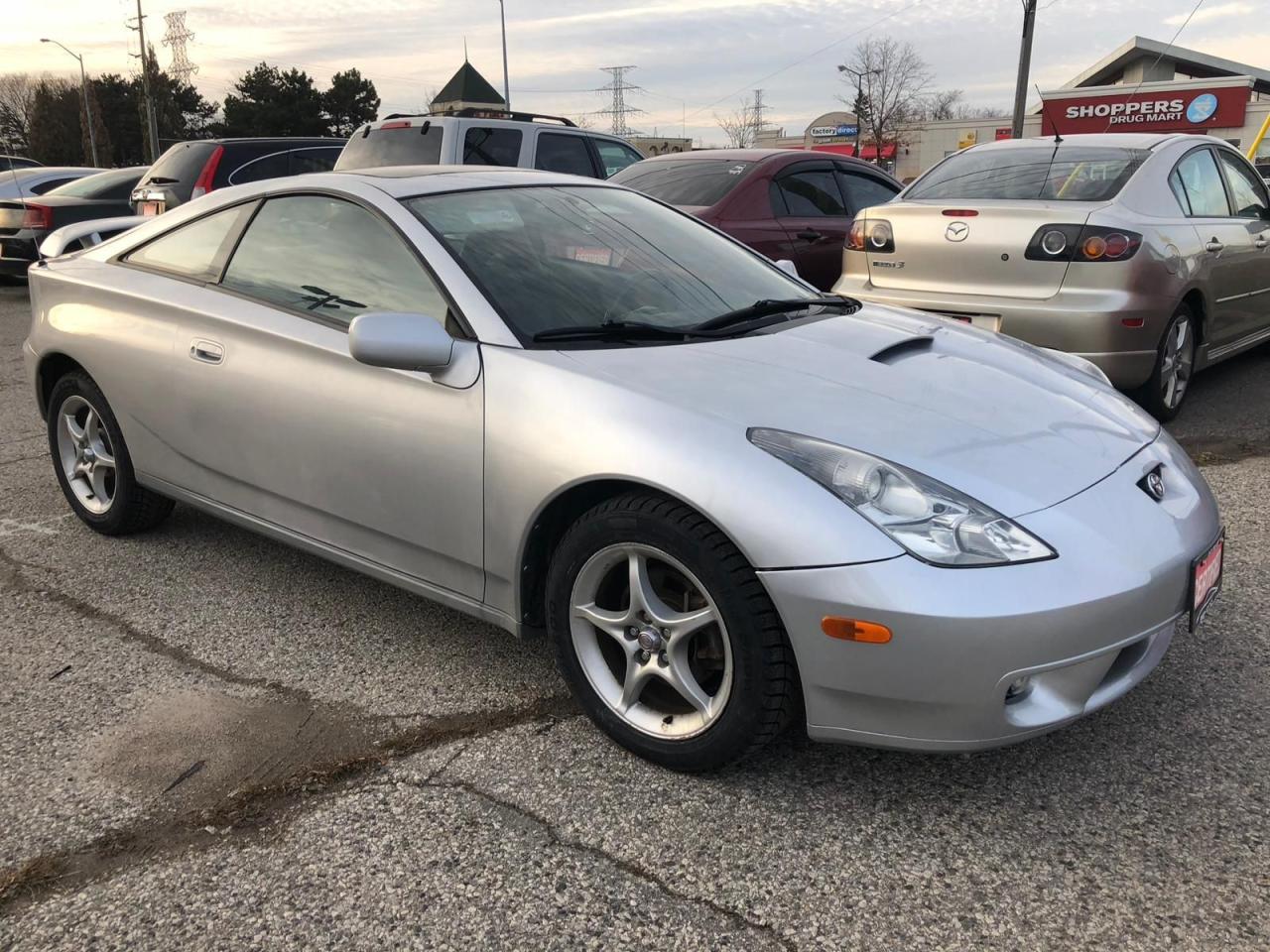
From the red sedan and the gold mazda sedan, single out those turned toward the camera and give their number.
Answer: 0

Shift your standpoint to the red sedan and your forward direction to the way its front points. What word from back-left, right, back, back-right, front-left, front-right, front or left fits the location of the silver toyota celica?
back-right

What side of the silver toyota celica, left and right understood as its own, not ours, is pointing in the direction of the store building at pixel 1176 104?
left

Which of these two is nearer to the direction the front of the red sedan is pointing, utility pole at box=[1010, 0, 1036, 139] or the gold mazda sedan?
the utility pole

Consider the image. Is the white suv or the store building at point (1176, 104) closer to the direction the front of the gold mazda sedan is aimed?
the store building

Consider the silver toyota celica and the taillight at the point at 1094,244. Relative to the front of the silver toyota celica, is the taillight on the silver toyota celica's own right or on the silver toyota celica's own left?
on the silver toyota celica's own left

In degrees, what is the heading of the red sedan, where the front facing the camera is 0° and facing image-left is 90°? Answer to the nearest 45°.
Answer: approximately 225°

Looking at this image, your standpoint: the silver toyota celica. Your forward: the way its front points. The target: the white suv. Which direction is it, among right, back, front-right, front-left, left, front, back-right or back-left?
back-left

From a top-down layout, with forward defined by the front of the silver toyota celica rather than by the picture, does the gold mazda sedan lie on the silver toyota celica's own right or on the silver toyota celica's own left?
on the silver toyota celica's own left

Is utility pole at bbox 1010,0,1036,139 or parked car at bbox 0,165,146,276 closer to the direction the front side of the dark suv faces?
the utility pole

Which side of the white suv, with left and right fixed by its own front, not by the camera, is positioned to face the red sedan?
right

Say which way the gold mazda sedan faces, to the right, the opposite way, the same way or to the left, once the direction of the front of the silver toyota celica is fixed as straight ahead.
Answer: to the left

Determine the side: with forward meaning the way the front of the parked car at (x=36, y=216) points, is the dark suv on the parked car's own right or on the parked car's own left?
on the parked car's own right
